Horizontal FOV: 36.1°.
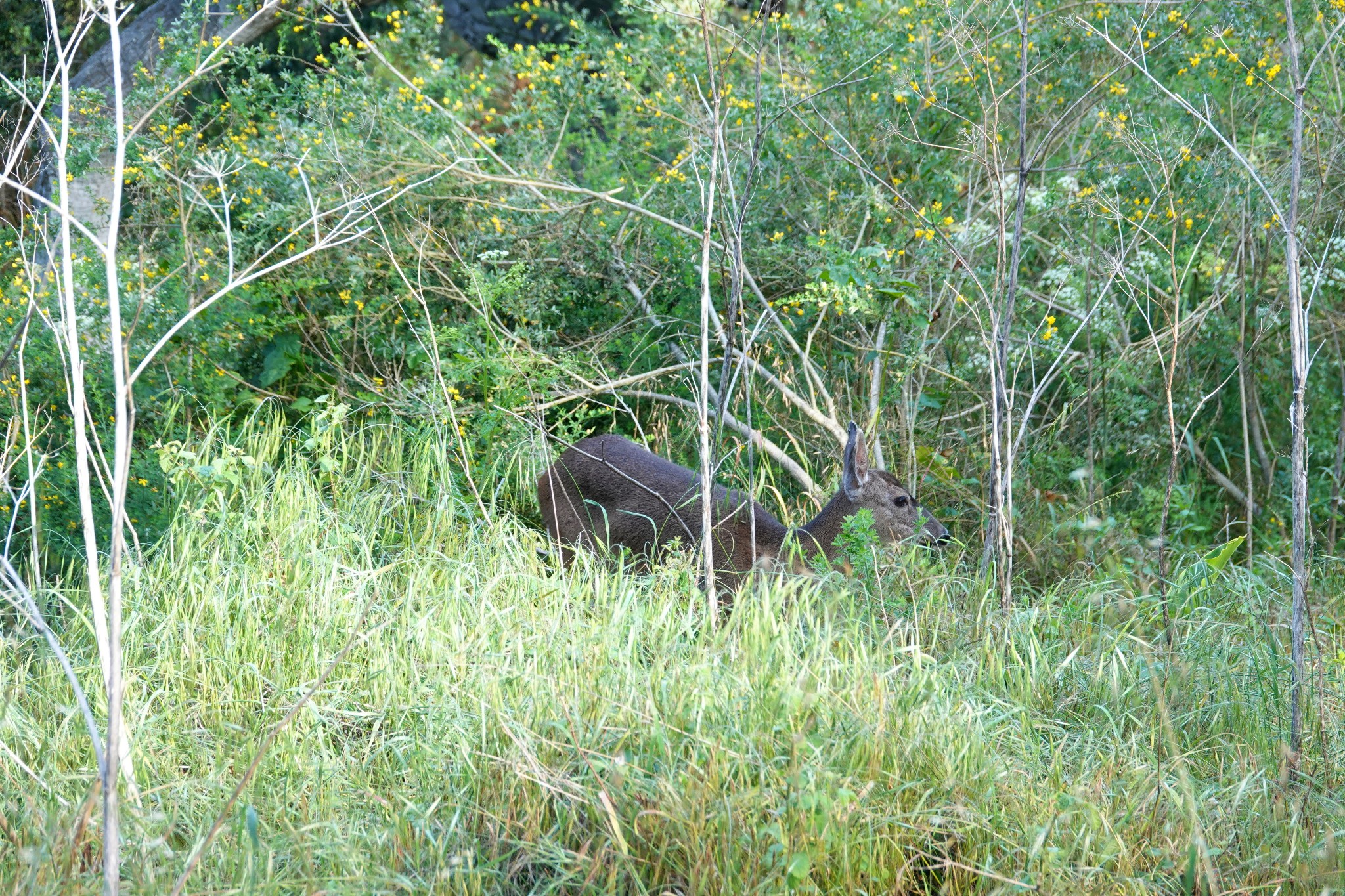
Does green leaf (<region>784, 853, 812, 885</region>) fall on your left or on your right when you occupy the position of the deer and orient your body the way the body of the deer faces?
on your right

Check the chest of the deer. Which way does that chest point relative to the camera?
to the viewer's right

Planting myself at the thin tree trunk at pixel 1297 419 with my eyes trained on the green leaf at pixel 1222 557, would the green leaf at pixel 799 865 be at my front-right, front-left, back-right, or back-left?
back-left

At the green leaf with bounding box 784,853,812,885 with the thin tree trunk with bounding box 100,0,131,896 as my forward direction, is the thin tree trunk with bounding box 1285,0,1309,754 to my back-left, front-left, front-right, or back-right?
back-right

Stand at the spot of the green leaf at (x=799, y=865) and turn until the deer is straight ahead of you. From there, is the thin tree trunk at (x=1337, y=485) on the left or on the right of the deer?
right

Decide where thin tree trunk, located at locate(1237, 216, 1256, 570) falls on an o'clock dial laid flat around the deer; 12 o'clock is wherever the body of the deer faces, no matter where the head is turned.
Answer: The thin tree trunk is roughly at 11 o'clock from the deer.

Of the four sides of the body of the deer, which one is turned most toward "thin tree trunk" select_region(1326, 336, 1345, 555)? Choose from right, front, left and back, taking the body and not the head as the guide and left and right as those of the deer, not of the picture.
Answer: front

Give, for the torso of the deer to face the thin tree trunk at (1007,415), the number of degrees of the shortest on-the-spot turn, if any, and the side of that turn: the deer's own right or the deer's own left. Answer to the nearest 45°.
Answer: approximately 45° to the deer's own right

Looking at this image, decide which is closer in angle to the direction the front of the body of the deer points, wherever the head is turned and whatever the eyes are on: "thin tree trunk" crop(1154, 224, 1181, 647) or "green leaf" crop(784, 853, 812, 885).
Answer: the thin tree trunk

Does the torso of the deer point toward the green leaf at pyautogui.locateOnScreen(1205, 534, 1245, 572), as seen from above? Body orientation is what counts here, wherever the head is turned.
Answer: yes
